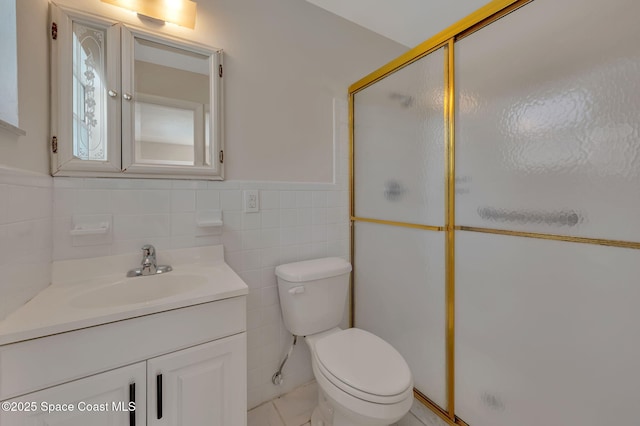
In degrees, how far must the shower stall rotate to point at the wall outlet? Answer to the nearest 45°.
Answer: approximately 45° to its right

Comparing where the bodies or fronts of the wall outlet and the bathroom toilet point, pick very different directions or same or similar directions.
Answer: same or similar directions

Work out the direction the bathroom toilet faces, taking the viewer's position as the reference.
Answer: facing the viewer and to the right of the viewer

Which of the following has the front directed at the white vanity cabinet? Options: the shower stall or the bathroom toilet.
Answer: the shower stall

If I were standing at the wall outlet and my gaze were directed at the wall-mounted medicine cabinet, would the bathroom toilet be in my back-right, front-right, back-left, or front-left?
back-left

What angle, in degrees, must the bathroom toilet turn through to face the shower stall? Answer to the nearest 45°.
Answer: approximately 45° to its left

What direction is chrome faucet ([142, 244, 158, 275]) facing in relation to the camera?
toward the camera

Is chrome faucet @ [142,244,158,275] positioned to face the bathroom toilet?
no

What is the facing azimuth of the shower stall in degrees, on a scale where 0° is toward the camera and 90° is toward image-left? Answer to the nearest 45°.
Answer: approximately 45°

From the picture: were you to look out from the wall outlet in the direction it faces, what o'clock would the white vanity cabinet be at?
The white vanity cabinet is roughly at 1 o'clock from the wall outlet.

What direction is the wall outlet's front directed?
toward the camera

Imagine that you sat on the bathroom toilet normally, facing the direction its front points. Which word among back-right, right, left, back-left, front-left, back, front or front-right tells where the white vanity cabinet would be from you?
right

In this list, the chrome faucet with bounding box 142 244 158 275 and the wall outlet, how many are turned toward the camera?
2
